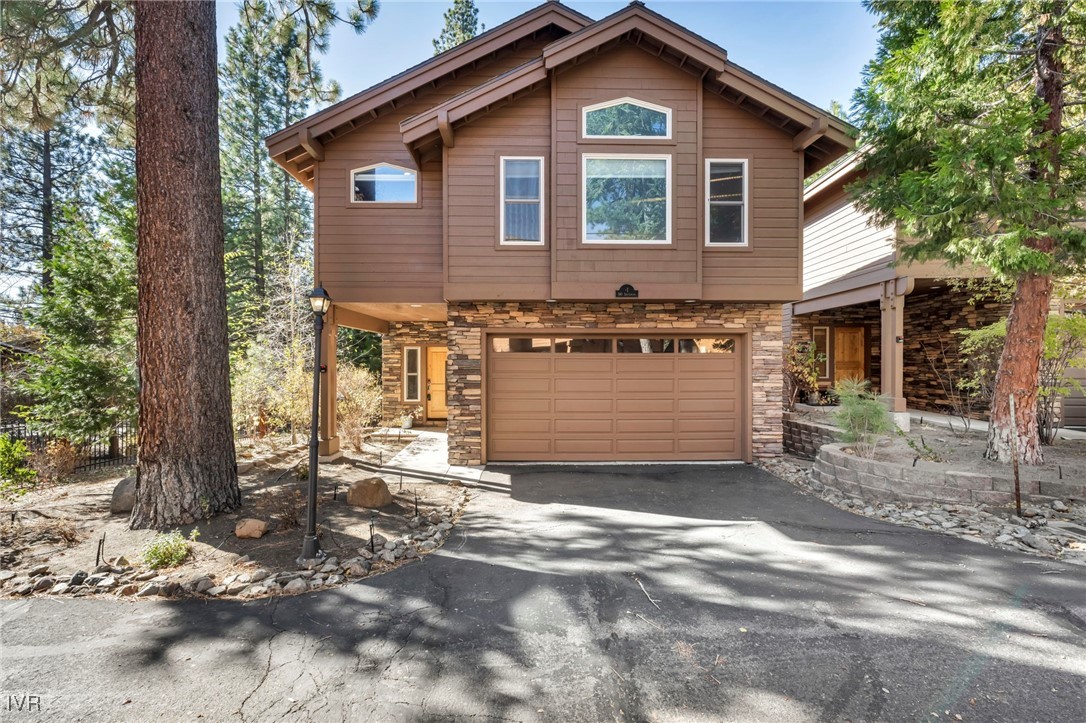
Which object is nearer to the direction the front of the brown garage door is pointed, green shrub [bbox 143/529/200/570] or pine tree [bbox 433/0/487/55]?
the green shrub

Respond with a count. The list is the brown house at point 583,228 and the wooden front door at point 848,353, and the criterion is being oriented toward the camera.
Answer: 2

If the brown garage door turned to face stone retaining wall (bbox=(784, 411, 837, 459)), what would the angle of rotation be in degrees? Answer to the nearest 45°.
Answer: approximately 90° to its left

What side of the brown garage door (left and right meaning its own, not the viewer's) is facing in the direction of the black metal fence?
right

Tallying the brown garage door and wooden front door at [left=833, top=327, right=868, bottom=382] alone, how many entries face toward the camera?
2

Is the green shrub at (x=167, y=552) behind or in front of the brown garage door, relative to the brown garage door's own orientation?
in front

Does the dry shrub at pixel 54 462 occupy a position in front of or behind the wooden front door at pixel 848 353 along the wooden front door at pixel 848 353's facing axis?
in front

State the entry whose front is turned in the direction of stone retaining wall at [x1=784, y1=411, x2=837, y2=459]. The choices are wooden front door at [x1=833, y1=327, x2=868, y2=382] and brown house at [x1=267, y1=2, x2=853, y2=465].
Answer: the wooden front door

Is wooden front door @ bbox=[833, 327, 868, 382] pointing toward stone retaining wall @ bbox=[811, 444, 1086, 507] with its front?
yes

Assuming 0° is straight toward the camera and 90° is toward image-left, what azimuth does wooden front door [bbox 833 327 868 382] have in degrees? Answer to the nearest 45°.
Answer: approximately 0°

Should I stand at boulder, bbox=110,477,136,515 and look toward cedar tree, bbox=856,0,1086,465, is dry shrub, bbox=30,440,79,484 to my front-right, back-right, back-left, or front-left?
back-left

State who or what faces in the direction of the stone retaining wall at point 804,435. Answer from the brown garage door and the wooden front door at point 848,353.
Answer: the wooden front door

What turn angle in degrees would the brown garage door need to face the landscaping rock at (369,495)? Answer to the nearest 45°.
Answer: approximately 45° to its right
